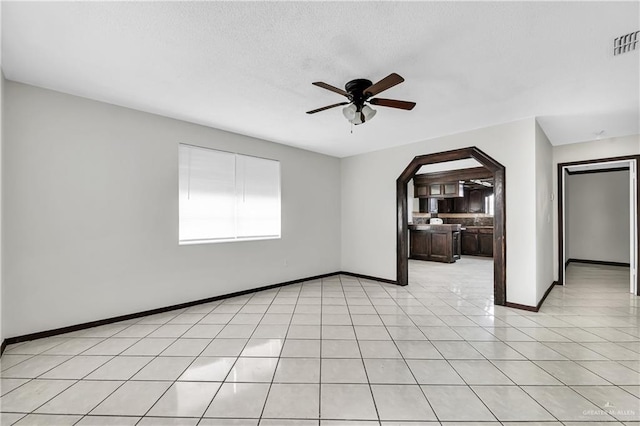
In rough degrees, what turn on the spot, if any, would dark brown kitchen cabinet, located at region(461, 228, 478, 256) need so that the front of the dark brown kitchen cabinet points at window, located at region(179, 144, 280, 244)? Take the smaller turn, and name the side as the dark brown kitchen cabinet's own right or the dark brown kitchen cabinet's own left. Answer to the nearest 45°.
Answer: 0° — it already faces it

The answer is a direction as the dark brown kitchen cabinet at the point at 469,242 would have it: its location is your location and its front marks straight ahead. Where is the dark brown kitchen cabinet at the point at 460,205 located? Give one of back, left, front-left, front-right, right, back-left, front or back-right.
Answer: back-right

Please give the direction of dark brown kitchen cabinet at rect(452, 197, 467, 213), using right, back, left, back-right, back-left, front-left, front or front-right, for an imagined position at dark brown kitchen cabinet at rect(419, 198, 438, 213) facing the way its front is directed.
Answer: back-left

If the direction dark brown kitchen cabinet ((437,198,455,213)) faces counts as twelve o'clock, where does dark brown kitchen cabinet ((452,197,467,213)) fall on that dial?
dark brown kitchen cabinet ((452,197,467,213)) is roughly at 8 o'clock from dark brown kitchen cabinet ((437,198,455,213)).

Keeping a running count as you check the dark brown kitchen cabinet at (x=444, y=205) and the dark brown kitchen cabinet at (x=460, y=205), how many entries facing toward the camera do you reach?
2

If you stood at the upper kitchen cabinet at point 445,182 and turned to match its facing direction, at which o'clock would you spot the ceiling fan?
The ceiling fan is roughly at 12 o'clock from the upper kitchen cabinet.

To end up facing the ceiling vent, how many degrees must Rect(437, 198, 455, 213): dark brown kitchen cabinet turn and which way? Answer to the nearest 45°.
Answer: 0° — it already faces it
